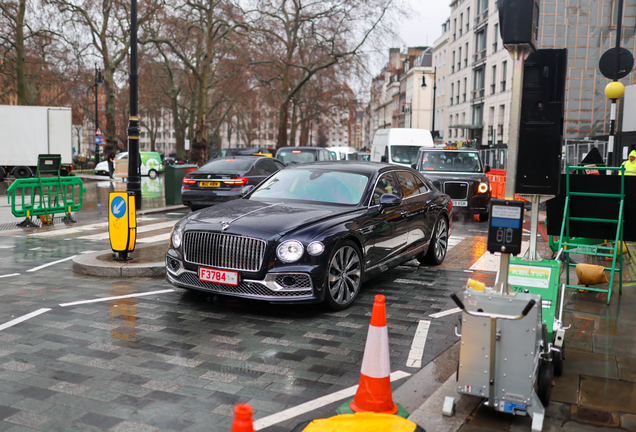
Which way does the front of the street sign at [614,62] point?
away from the camera

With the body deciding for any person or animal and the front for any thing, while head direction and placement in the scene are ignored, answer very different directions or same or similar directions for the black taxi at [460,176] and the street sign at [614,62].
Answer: very different directions

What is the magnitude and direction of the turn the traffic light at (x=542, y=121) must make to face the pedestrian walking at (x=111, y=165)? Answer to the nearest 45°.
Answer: approximately 45° to its left

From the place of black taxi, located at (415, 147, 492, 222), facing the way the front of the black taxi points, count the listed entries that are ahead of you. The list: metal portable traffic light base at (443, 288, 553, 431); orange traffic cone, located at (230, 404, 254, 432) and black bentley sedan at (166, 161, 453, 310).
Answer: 3

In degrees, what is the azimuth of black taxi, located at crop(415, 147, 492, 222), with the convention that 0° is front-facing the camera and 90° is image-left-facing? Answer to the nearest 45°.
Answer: approximately 0°
